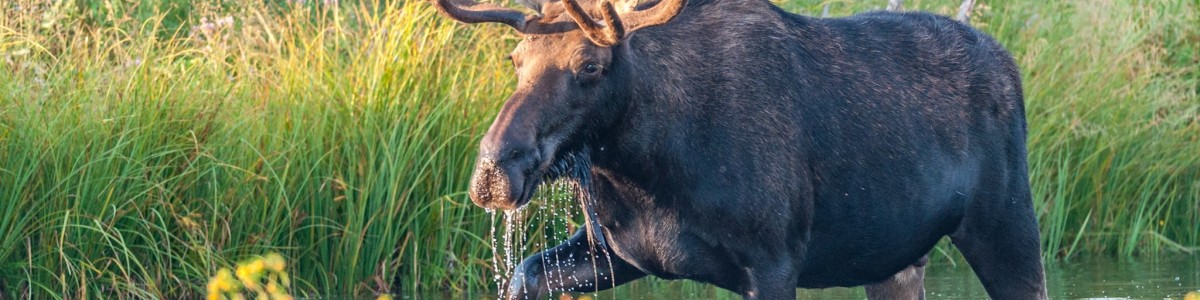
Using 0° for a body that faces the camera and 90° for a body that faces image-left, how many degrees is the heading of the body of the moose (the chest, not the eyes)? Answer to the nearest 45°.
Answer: approximately 45°
